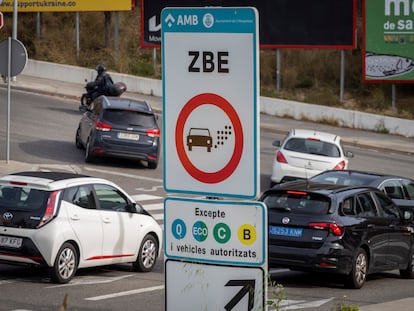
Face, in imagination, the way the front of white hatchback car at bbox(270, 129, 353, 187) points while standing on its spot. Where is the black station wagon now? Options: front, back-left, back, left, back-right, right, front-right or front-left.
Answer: back

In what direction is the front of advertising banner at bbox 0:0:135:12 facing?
toward the camera

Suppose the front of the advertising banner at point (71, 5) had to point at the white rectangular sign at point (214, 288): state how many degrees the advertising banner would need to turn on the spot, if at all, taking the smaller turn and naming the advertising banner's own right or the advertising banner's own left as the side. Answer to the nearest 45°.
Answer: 0° — it already faces it

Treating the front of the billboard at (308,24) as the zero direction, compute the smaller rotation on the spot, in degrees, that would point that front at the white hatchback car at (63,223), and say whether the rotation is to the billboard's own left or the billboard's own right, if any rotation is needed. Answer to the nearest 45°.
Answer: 0° — it already faces it

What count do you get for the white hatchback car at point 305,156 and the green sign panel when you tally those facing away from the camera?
1

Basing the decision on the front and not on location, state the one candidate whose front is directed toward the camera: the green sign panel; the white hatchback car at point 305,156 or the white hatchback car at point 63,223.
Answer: the green sign panel

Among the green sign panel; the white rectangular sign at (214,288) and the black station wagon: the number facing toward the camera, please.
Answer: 2

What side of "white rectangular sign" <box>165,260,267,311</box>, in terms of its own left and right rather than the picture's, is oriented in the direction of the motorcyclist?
back

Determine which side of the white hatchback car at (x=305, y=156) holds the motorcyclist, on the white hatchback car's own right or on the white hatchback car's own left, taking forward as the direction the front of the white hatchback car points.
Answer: on the white hatchback car's own left

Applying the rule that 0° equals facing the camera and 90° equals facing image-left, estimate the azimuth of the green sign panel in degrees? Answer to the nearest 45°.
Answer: approximately 0°

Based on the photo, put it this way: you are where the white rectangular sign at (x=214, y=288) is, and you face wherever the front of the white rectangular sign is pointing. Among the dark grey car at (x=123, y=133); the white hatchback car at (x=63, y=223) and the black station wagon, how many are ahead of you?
0

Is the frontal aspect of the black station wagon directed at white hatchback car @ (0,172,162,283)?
no

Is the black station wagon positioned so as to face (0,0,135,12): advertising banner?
no

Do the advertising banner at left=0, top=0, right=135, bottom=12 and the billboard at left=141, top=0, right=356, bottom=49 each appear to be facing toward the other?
no

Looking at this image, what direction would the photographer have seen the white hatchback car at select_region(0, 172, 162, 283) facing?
facing away from the viewer and to the right of the viewer

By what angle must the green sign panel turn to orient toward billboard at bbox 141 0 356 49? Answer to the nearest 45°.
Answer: approximately 90° to its right

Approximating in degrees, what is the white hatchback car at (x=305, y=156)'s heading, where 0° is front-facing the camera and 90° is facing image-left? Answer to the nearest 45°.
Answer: approximately 180°
